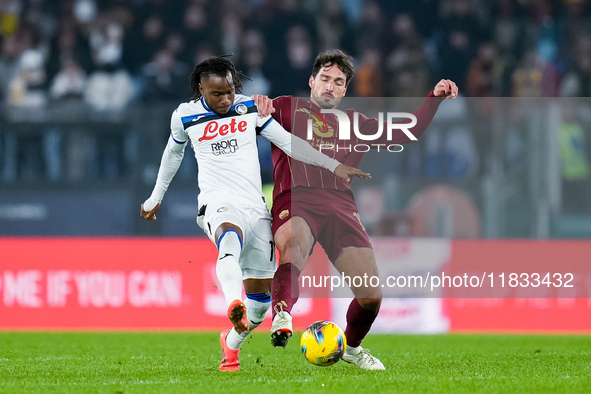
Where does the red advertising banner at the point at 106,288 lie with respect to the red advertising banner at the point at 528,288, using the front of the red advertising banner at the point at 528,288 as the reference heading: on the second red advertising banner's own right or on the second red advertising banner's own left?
on the second red advertising banner's own right

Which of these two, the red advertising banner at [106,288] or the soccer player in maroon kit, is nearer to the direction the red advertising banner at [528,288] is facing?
the soccer player in maroon kit

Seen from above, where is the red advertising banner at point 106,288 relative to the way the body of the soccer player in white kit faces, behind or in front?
behind

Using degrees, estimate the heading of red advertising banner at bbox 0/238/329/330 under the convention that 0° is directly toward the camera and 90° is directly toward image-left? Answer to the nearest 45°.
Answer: approximately 0°

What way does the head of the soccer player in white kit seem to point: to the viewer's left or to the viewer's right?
to the viewer's right

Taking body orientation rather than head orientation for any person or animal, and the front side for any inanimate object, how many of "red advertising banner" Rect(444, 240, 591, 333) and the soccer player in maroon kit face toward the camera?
2
